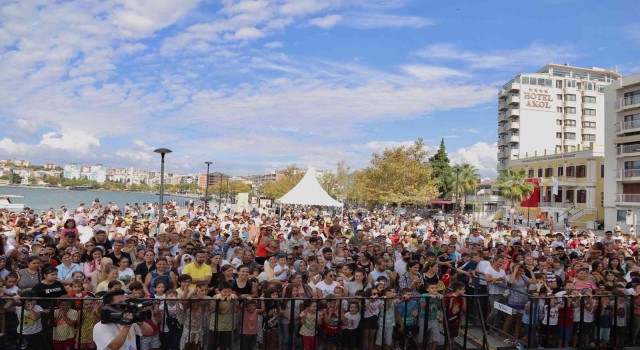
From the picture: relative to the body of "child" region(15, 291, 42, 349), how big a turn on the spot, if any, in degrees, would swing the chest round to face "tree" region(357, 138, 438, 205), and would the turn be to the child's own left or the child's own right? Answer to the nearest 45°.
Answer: approximately 135° to the child's own left

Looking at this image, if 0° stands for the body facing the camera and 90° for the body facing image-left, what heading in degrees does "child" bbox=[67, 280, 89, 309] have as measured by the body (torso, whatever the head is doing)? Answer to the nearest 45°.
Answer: approximately 0°

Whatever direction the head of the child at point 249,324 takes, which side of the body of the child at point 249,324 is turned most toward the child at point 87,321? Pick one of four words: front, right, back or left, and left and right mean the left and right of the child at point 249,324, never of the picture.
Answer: right

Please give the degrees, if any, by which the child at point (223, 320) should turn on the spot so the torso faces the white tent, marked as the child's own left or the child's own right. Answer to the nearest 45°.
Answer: approximately 180°

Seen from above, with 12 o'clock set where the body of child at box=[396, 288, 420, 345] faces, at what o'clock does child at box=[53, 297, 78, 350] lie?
child at box=[53, 297, 78, 350] is roughly at 2 o'clock from child at box=[396, 288, 420, 345].

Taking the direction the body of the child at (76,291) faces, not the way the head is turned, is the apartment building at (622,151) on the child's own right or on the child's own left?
on the child's own left

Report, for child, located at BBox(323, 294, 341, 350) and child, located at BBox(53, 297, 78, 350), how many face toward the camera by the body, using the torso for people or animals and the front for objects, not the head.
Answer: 2
